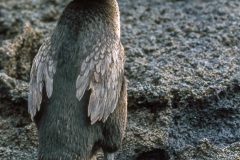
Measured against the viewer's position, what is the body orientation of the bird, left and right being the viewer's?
facing away from the viewer and to the right of the viewer
